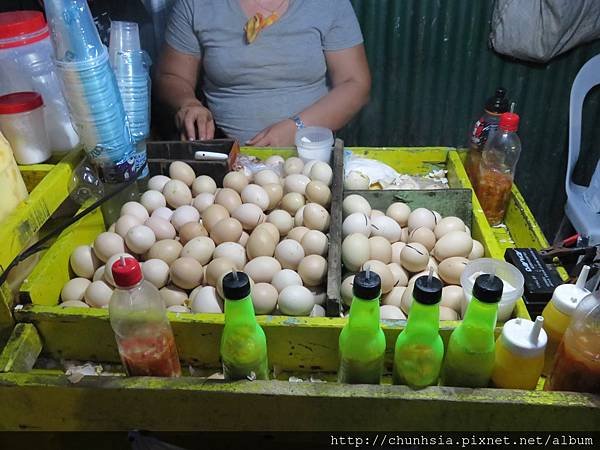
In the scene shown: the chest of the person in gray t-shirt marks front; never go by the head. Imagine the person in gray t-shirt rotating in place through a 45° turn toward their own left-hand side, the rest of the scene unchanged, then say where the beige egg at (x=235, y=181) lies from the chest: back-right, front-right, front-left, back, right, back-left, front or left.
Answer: front-right

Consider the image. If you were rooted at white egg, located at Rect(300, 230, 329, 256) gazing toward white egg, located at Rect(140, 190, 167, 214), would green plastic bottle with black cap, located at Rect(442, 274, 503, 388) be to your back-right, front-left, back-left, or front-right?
back-left

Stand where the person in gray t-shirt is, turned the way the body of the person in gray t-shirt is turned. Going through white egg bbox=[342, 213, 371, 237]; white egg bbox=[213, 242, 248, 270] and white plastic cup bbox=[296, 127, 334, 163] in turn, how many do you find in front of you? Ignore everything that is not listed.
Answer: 3

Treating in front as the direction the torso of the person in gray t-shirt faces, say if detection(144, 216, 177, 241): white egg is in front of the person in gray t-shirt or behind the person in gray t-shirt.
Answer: in front

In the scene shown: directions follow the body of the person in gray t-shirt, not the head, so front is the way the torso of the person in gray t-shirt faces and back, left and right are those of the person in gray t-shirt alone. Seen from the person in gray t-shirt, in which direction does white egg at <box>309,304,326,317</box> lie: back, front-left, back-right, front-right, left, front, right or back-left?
front

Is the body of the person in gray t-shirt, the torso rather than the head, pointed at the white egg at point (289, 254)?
yes

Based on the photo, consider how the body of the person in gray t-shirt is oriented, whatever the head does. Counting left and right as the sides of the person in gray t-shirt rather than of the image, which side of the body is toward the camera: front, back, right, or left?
front

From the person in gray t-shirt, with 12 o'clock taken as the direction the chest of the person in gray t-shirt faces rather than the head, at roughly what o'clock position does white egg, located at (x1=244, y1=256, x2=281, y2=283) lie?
The white egg is roughly at 12 o'clock from the person in gray t-shirt.

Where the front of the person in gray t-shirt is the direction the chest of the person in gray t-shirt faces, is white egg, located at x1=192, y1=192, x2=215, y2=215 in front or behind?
in front

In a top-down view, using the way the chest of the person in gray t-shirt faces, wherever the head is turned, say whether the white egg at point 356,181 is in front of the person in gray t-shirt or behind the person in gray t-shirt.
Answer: in front

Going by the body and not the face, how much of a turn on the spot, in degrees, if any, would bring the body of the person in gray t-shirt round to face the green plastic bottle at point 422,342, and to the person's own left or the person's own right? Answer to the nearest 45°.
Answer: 0° — they already face it

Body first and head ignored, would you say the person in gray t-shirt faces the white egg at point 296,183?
yes

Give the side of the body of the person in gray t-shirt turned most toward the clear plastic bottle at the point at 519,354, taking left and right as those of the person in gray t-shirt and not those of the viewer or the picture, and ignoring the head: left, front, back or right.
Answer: front

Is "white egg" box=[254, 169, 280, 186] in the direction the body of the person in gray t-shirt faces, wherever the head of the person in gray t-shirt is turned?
yes
